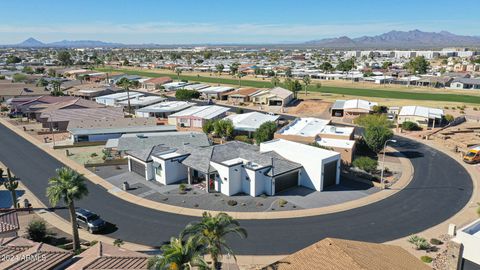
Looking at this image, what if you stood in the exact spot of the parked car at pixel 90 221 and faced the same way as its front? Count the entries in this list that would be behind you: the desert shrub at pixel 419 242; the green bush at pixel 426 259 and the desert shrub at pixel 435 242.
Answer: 0

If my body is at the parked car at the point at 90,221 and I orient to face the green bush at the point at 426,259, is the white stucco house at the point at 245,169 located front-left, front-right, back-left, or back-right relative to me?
front-left

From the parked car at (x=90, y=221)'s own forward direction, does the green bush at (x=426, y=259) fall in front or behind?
in front

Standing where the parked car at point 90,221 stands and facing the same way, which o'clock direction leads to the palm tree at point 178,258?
The palm tree is roughly at 1 o'clock from the parked car.

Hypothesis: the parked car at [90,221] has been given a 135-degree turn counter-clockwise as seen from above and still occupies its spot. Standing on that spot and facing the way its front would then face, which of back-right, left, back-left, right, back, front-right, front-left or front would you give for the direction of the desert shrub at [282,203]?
right

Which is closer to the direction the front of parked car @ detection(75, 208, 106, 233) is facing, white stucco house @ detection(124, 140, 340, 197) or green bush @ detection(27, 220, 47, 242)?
the white stucco house

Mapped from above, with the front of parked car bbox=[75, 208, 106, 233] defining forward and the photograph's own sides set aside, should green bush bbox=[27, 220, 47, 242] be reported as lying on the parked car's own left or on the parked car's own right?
on the parked car's own right

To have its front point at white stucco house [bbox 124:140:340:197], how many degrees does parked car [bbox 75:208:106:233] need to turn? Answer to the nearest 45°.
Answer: approximately 45° to its left

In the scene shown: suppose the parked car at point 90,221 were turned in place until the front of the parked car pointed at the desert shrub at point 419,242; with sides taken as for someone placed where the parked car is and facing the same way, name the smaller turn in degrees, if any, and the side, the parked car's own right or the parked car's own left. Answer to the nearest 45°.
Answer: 0° — it already faces it

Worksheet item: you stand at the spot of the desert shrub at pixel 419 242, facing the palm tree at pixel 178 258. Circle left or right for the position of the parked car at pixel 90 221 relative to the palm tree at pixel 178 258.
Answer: right
